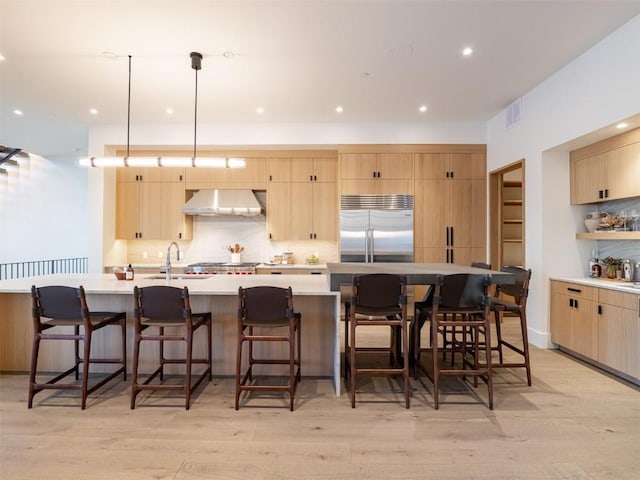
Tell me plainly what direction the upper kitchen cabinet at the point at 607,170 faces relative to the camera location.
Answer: facing the viewer and to the left of the viewer

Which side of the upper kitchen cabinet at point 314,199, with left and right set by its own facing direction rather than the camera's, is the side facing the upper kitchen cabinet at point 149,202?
right

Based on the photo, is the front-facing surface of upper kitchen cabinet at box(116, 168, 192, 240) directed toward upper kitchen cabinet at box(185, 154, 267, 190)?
no

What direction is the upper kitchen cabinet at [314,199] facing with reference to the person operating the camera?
facing the viewer

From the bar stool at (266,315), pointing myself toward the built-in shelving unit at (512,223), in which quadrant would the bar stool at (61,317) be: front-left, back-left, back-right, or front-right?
back-left

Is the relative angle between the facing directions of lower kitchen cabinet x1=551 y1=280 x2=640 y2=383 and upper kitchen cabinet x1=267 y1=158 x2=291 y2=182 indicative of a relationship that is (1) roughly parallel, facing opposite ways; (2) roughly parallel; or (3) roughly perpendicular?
roughly perpendicular

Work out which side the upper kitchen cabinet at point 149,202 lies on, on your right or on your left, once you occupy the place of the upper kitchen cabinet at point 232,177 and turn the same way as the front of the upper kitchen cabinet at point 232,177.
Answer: on your right

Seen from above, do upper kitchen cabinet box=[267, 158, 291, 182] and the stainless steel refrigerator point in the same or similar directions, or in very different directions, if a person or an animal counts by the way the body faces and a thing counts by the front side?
same or similar directions

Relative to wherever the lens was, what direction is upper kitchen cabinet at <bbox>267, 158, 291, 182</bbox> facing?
facing the viewer

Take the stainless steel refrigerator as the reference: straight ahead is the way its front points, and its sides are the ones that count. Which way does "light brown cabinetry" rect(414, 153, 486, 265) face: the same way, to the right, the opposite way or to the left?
the same way

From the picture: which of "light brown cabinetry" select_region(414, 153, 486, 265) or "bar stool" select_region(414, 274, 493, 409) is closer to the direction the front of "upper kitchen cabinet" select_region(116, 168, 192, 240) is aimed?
the bar stool

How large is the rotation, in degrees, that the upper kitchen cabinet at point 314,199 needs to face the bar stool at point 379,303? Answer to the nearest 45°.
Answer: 0° — it already faces it

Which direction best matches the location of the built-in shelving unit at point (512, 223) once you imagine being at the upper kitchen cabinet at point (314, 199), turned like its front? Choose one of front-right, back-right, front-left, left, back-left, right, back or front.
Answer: left

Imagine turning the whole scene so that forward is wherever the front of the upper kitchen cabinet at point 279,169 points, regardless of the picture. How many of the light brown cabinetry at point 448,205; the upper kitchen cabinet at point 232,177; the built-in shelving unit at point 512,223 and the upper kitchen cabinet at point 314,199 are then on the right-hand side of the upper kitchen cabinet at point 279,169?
1

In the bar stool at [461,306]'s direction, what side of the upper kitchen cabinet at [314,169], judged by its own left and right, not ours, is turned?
front

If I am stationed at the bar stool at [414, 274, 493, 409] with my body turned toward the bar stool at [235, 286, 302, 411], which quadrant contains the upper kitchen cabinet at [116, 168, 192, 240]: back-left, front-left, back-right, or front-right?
front-right

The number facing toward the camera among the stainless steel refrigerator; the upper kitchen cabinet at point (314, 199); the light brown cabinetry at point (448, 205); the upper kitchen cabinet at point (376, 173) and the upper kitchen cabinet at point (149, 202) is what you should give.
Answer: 5

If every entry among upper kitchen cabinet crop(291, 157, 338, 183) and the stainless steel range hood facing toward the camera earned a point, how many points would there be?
2

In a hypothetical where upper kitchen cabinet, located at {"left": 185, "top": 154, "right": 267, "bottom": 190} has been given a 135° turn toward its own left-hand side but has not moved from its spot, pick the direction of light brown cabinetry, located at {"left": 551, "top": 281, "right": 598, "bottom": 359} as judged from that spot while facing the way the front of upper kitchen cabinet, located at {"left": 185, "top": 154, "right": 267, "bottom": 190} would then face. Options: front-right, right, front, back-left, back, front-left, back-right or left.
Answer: right

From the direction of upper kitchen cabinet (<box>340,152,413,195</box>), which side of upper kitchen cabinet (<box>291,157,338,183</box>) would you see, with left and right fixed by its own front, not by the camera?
left
